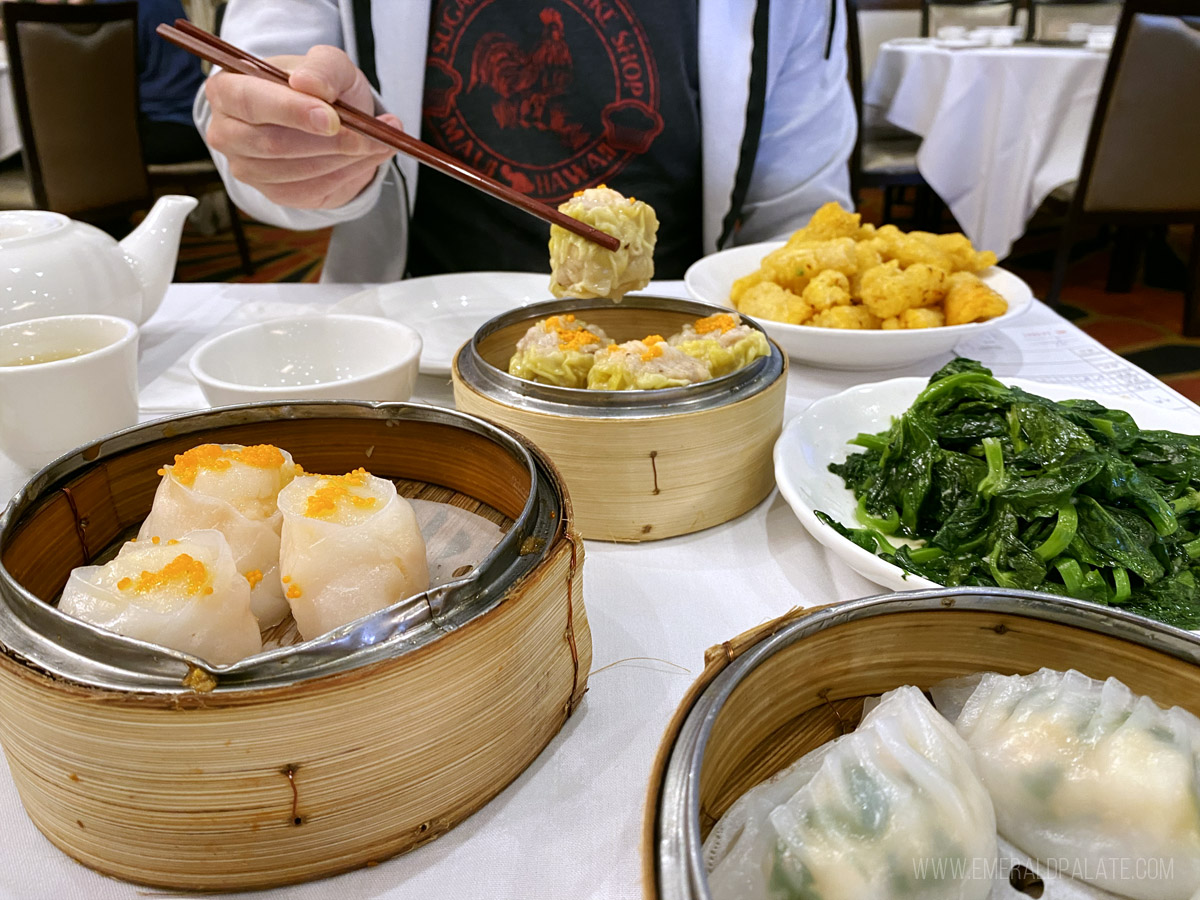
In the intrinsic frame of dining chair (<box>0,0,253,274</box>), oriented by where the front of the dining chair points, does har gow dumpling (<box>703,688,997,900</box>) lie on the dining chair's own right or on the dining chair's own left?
on the dining chair's own right

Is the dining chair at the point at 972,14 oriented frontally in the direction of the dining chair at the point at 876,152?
yes

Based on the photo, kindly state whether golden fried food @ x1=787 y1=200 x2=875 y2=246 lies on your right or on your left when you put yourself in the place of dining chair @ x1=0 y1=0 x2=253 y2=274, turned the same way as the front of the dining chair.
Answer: on your right

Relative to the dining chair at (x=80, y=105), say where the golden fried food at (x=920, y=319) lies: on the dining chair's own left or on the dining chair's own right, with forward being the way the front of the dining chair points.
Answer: on the dining chair's own right

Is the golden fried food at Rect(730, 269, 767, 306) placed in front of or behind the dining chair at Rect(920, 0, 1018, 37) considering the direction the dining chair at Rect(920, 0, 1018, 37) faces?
in front

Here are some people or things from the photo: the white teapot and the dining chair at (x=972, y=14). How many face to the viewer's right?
1

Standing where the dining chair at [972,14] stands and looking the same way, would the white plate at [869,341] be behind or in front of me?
in front

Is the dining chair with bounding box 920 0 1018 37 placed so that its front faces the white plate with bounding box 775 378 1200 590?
yes

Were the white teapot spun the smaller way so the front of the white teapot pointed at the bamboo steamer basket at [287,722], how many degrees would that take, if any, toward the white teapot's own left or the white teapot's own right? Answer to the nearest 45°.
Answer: approximately 90° to the white teapot's own right

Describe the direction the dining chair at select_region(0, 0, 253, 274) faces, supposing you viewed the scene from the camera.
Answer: facing away from the viewer and to the right of the viewer

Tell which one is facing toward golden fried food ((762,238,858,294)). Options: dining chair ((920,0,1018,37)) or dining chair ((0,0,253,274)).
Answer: dining chair ((920,0,1018,37))

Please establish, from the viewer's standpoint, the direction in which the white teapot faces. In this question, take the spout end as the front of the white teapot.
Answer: facing to the right of the viewer
